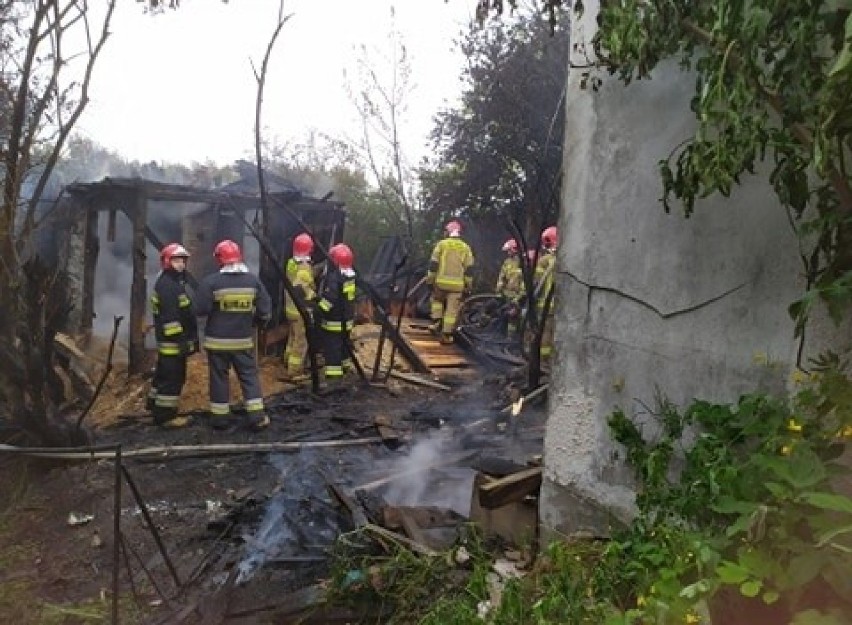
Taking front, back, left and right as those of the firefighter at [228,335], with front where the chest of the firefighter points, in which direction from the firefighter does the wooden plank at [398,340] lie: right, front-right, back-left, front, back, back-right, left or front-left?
front-right

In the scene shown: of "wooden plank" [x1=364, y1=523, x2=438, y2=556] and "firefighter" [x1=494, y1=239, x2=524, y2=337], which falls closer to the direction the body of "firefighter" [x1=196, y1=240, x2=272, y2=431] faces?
the firefighter

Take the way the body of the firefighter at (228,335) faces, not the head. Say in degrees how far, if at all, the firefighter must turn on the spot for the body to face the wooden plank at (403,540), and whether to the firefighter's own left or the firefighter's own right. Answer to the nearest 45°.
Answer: approximately 180°

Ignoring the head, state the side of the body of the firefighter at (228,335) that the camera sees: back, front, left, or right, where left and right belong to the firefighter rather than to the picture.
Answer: back

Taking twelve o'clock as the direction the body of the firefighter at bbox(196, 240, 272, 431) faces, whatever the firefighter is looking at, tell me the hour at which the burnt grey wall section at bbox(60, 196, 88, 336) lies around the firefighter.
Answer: The burnt grey wall section is roughly at 11 o'clock from the firefighter.

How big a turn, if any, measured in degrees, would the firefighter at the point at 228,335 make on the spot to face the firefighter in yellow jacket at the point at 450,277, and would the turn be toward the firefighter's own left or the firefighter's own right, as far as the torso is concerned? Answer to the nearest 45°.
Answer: approximately 45° to the firefighter's own right

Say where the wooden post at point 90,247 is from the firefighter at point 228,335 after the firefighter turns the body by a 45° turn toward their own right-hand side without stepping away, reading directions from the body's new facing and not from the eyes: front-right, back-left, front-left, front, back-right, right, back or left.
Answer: left
